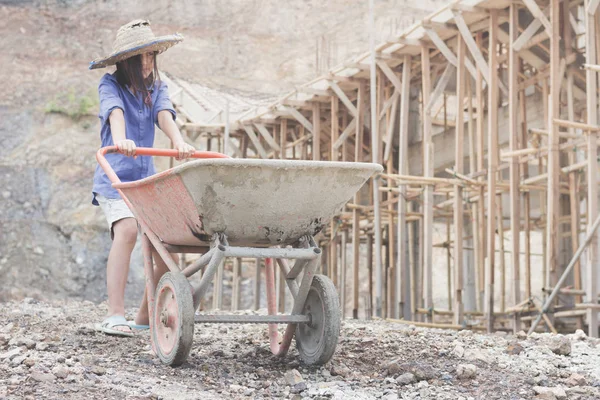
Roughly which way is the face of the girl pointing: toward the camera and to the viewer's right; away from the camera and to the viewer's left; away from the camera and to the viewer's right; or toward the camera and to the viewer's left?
toward the camera and to the viewer's right

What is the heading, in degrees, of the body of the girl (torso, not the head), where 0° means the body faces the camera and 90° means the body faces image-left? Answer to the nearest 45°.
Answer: approximately 315°

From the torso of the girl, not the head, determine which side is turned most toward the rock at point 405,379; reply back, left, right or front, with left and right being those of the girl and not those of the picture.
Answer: front

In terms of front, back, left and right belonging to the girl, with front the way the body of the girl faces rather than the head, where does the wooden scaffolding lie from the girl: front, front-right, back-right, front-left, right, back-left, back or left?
left

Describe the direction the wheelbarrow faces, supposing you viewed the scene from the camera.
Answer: facing the viewer and to the right of the viewer

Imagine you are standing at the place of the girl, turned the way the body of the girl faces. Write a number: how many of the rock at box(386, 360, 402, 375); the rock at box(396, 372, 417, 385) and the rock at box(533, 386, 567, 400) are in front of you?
3

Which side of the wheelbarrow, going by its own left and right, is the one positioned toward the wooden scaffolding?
left

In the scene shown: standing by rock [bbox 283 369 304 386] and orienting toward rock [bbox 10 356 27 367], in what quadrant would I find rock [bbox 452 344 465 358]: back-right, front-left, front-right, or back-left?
back-right

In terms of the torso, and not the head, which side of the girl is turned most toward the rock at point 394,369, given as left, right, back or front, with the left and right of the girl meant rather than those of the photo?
front

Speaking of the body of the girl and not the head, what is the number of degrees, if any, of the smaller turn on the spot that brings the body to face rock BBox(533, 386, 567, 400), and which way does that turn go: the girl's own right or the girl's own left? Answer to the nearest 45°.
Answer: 0° — they already face it

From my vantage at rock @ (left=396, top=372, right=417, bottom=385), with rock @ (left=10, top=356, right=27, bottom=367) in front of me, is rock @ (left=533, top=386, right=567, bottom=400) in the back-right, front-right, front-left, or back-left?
back-left

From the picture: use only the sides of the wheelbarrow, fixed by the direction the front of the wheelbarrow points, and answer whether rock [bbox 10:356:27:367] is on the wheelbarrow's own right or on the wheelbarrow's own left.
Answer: on the wheelbarrow's own right
